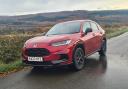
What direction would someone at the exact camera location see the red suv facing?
facing the viewer and to the left of the viewer
